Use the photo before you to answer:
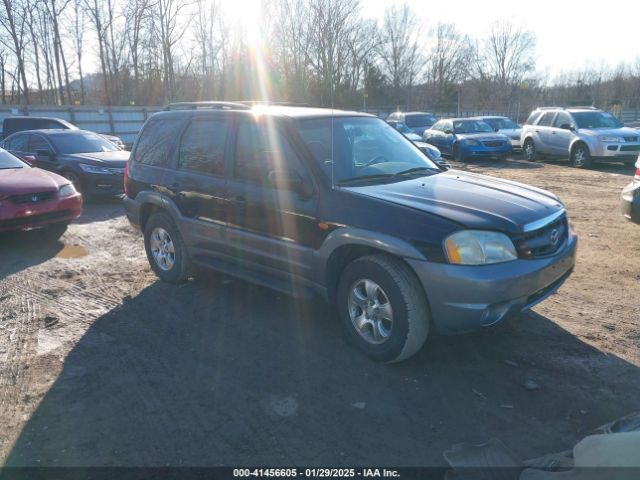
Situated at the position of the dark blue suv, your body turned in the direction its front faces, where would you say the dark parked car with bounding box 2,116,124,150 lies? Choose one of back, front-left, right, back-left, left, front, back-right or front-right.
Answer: back

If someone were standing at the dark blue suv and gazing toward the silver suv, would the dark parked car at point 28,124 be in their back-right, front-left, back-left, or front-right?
front-left

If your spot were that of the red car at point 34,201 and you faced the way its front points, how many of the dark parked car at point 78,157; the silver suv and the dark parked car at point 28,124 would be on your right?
0

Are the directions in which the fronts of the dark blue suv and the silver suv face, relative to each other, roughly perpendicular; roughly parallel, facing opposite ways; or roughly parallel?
roughly parallel

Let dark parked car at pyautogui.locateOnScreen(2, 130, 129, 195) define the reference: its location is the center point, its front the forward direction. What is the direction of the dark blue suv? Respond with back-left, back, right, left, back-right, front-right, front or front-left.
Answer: front-right

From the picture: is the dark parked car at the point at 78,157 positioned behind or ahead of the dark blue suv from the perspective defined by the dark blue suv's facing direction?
behind

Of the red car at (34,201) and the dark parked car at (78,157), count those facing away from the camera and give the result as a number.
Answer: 0

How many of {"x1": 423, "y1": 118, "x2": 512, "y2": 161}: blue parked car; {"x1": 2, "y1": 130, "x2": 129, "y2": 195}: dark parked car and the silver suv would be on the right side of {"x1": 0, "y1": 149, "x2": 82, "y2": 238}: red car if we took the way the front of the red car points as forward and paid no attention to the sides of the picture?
0

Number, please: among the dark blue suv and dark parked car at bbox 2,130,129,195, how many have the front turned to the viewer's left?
0

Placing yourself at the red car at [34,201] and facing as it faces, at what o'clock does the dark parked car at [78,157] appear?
The dark parked car is roughly at 8 o'clock from the red car.

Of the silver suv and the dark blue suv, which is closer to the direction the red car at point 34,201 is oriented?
the dark blue suv

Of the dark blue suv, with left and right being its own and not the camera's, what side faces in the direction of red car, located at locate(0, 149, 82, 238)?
back

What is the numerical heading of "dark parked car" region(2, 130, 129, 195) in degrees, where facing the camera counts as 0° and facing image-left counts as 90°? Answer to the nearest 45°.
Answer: approximately 315°

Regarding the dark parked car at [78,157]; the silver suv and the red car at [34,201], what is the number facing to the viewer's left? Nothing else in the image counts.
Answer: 0

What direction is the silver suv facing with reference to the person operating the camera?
facing the viewer and to the right of the viewer

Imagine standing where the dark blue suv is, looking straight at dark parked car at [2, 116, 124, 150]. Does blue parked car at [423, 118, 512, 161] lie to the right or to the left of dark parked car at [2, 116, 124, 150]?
right

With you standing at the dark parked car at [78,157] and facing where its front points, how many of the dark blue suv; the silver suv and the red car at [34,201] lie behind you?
0
